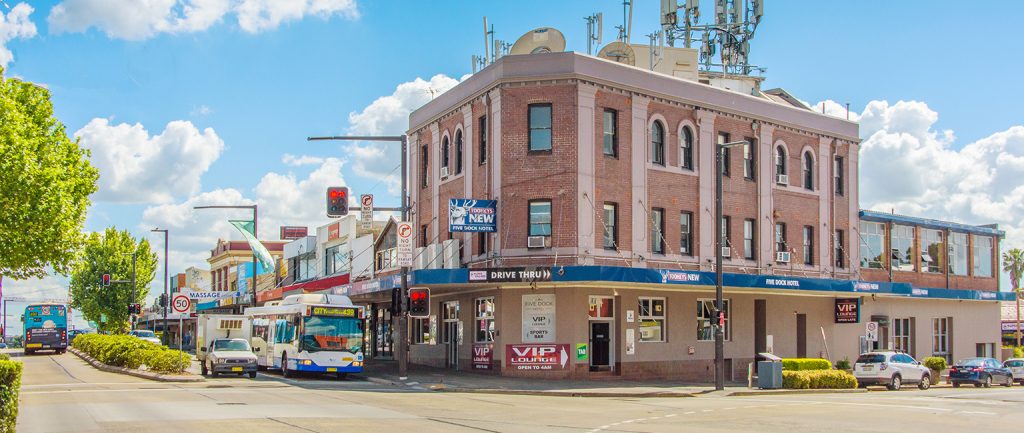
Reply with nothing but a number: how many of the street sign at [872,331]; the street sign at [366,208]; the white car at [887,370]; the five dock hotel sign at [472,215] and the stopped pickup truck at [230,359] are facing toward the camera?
4

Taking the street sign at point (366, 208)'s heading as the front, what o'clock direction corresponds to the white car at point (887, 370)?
The white car is roughly at 9 o'clock from the street sign.

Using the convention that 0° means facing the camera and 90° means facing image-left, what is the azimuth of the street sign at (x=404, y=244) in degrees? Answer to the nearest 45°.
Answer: approximately 0°

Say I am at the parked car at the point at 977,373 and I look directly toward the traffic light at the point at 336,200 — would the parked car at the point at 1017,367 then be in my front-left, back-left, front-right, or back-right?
back-right

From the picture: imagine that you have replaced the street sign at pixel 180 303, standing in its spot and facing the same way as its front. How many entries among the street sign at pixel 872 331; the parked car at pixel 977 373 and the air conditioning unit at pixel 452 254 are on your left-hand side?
3

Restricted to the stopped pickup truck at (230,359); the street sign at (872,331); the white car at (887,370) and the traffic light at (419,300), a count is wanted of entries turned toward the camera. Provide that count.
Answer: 3

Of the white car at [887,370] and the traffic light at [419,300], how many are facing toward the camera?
1
